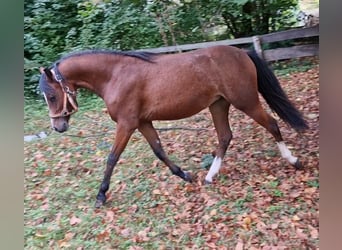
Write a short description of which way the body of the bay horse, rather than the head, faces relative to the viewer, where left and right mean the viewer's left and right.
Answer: facing to the left of the viewer
